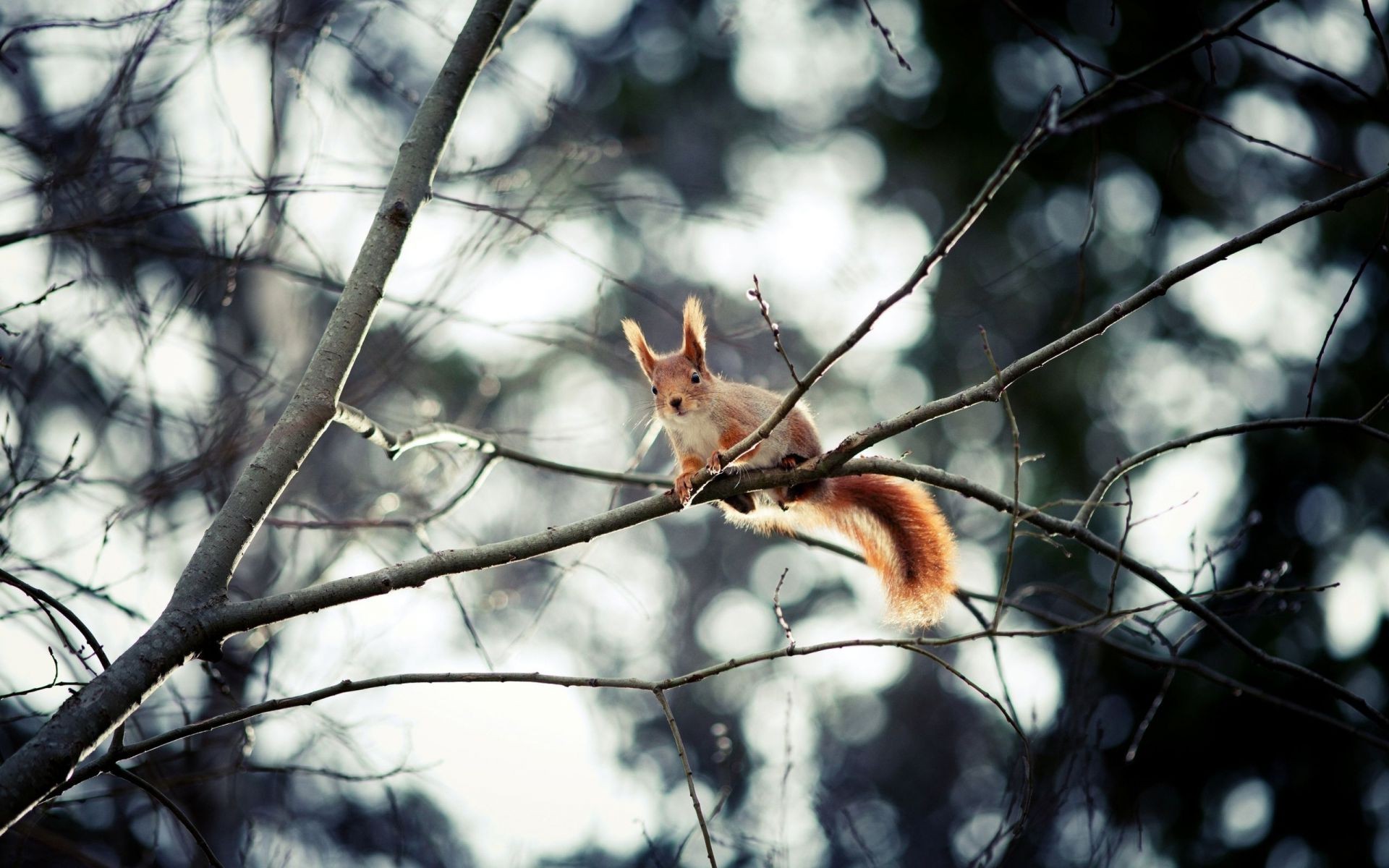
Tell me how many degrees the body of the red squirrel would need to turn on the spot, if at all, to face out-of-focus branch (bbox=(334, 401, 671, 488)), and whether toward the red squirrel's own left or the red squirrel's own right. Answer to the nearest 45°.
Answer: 0° — it already faces it

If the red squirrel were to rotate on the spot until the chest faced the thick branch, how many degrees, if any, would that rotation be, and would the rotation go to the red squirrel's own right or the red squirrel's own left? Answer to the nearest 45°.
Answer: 0° — it already faces it

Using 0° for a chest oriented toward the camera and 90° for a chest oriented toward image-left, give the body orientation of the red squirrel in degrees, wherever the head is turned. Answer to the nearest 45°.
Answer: approximately 45°

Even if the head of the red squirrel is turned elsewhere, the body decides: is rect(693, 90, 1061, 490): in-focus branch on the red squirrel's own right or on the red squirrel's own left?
on the red squirrel's own left

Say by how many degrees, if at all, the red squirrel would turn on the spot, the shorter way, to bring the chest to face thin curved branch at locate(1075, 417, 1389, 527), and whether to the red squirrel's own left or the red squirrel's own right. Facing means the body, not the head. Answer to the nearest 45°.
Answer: approximately 90° to the red squirrel's own left
